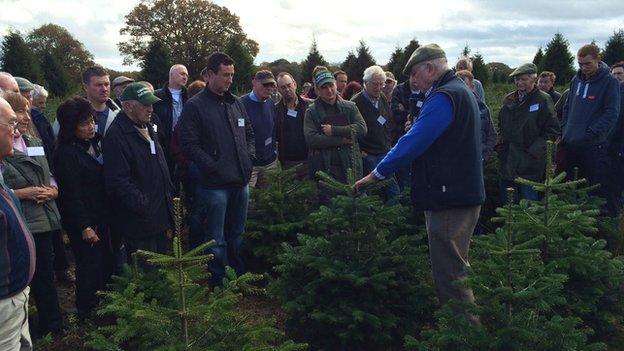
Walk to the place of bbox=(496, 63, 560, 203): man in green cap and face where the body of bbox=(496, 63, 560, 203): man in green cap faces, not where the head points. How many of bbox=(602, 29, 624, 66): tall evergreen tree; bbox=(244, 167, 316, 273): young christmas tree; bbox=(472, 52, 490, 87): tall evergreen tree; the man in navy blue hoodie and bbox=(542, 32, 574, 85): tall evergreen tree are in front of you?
1

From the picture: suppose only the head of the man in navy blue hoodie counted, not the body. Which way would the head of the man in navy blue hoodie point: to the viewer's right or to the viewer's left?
to the viewer's left

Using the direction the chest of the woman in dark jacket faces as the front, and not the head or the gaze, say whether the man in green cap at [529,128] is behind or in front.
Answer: in front

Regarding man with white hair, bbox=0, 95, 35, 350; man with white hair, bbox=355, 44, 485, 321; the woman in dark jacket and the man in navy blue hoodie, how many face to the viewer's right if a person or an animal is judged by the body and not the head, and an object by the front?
2

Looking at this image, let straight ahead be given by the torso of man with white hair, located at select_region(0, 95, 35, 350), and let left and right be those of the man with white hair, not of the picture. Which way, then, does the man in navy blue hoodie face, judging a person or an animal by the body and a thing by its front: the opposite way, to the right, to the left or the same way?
the opposite way

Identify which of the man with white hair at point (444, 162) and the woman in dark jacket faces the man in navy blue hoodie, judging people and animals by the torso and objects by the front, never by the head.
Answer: the woman in dark jacket

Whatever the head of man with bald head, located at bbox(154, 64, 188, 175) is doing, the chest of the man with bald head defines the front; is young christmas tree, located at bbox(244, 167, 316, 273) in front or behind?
in front

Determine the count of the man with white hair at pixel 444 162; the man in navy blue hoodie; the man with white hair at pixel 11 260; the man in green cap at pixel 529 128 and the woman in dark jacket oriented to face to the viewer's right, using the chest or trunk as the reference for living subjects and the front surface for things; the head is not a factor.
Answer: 2

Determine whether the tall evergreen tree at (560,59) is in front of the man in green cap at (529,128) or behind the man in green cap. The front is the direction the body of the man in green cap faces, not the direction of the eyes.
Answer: behind

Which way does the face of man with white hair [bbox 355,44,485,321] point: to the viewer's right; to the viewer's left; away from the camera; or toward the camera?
to the viewer's left

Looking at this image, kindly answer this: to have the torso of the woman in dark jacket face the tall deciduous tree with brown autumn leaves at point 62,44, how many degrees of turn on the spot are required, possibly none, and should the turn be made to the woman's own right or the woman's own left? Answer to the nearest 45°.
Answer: approximately 90° to the woman's own left

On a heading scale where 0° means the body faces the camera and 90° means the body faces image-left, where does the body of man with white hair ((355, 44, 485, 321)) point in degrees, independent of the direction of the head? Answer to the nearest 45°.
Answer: approximately 90°

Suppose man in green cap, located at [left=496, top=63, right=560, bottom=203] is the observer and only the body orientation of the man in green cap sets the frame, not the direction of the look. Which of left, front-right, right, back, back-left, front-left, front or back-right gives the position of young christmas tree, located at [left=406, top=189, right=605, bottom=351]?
front-left

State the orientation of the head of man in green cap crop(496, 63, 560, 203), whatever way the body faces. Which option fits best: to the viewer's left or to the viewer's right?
to the viewer's left

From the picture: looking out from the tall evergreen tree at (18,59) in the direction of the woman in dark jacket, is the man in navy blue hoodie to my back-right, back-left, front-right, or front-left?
front-left

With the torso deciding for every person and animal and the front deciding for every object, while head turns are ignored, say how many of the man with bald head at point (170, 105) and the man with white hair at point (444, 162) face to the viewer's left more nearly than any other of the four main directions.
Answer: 1

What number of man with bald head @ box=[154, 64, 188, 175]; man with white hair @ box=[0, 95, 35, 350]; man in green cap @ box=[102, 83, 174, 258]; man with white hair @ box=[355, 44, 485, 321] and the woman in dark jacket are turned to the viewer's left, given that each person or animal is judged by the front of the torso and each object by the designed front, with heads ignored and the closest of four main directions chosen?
1

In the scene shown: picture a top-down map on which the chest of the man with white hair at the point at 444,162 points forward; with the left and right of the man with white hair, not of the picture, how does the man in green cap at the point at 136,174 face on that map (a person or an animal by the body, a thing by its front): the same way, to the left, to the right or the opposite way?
the opposite way
